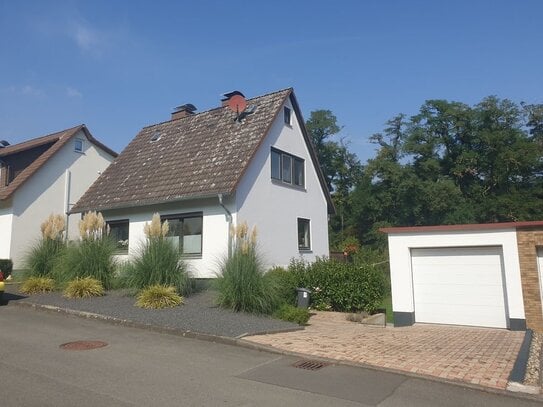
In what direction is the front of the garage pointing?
toward the camera

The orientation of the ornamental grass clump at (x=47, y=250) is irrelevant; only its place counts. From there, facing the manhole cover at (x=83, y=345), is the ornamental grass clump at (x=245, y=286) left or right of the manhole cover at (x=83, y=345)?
left

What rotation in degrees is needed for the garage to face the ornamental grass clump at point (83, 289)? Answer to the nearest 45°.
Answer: approximately 90° to its right

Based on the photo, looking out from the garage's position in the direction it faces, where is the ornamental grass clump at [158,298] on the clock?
The ornamental grass clump is roughly at 2 o'clock from the garage.

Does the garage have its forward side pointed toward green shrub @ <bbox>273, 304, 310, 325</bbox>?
no

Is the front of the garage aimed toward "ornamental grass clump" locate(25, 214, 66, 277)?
no

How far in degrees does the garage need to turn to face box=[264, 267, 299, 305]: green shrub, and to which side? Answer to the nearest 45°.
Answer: approximately 90° to its right

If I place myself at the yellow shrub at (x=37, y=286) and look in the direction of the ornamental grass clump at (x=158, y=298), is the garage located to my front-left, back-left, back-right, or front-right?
front-left

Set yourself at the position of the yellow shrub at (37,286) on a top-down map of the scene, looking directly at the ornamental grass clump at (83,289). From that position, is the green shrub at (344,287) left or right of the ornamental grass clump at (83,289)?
left

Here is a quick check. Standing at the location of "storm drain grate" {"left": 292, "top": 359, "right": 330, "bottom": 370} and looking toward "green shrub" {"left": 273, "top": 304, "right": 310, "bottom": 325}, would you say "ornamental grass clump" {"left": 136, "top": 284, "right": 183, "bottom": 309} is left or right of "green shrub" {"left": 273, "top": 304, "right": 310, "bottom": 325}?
left

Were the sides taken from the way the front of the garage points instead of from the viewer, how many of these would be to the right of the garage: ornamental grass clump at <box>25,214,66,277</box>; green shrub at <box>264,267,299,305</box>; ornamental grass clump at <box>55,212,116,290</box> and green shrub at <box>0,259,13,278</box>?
4

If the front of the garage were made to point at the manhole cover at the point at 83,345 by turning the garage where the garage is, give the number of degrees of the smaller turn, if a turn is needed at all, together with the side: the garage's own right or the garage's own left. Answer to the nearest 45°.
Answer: approximately 45° to the garage's own right
